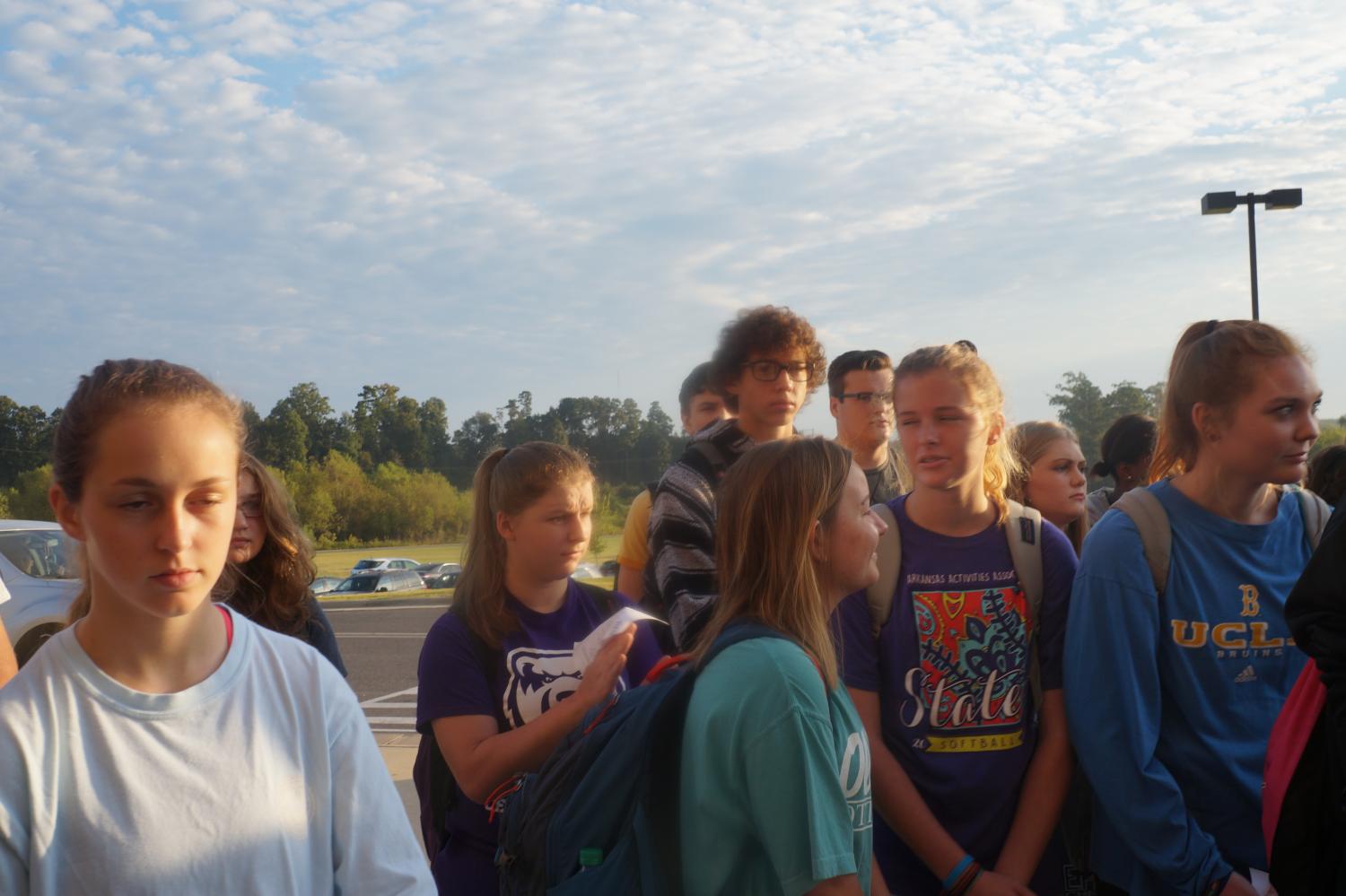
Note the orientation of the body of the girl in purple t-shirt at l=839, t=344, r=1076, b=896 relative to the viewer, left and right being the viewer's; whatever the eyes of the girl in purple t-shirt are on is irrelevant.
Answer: facing the viewer

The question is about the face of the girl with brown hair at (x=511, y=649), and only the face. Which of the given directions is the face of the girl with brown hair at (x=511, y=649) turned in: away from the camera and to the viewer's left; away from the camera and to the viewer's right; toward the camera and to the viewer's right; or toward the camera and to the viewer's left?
toward the camera and to the viewer's right

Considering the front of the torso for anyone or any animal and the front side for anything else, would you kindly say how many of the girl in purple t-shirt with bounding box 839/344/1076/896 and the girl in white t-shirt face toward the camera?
2

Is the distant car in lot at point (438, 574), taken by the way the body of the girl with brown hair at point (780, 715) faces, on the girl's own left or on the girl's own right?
on the girl's own left

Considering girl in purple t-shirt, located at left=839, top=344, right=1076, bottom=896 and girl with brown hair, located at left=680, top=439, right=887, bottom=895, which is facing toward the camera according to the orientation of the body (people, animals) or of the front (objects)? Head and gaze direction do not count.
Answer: the girl in purple t-shirt

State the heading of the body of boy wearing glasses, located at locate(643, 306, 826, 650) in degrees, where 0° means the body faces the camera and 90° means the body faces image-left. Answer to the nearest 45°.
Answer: approximately 315°

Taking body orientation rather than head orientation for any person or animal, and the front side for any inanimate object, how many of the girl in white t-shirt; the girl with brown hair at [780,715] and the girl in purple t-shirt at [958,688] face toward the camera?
2

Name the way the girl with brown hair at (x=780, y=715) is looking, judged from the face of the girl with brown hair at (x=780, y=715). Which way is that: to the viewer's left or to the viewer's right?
to the viewer's right

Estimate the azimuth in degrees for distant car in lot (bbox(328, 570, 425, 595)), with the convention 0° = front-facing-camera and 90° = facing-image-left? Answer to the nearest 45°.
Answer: approximately 45°

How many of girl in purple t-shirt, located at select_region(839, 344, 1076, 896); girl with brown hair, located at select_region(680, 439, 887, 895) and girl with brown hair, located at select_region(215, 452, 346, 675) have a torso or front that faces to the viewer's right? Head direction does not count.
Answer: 1

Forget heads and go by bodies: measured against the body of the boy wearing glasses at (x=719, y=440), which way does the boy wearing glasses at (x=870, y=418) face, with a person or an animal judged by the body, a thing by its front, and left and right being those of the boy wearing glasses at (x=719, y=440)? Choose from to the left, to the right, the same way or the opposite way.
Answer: the same way

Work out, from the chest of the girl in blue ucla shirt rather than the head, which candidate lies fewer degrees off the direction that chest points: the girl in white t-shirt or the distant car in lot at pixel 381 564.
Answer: the girl in white t-shirt

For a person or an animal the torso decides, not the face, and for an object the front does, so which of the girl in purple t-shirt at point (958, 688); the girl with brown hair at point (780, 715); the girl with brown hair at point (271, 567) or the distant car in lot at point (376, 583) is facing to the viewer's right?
the girl with brown hair at point (780, 715)
